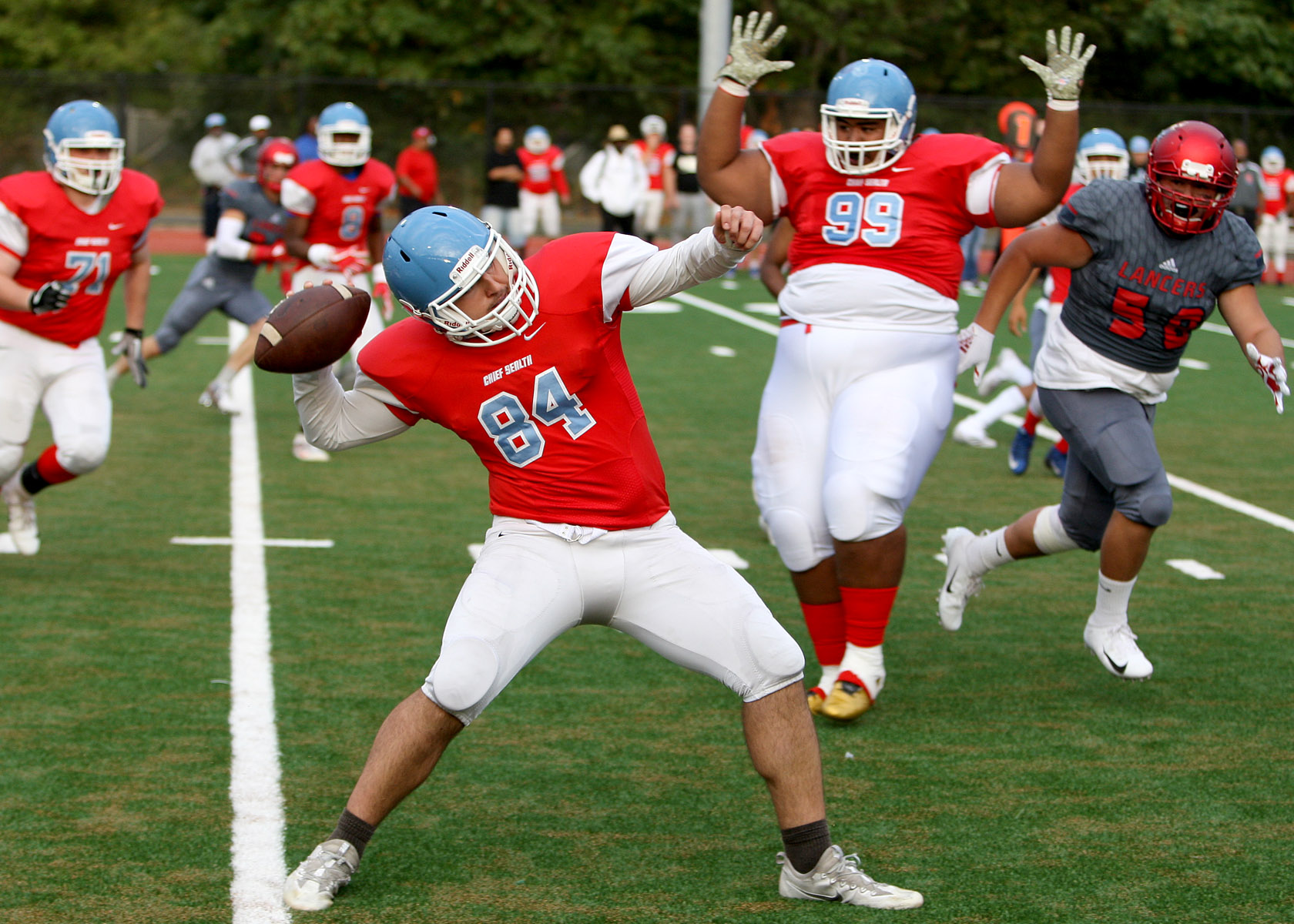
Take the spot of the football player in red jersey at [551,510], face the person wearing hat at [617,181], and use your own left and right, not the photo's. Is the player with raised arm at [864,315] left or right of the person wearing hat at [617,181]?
right

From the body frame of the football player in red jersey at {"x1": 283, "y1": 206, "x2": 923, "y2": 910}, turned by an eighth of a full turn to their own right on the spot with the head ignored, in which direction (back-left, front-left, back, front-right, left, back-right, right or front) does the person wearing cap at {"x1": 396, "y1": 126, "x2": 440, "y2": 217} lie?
back-right

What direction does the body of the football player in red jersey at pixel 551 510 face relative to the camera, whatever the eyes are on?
toward the camera

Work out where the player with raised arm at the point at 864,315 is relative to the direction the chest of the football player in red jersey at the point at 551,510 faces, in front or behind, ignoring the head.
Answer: behind

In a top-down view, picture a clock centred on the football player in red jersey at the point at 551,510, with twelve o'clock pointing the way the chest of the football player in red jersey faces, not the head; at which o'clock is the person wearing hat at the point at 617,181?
The person wearing hat is roughly at 6 o'clock from the football player in red jersey.

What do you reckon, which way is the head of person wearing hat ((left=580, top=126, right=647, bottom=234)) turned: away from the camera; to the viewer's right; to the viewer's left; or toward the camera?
toward the camera
